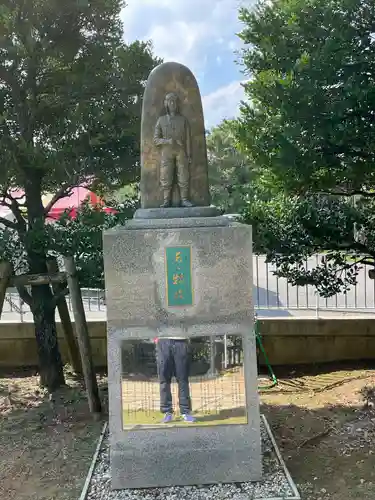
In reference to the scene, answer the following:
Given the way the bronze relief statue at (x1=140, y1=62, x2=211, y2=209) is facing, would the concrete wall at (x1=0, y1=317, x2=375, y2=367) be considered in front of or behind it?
behind

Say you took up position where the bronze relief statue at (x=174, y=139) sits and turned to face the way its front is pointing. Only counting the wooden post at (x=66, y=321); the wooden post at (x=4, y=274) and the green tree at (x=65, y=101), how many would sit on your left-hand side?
0

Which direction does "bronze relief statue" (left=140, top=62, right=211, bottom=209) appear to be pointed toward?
toward the camera

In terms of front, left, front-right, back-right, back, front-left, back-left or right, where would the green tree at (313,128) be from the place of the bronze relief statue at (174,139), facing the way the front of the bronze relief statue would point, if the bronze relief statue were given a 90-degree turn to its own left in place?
front-left

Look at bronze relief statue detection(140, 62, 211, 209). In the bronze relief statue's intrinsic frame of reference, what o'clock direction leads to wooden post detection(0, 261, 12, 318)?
The wooden post is roughly at 4 o'clock from the bronze relief statue.

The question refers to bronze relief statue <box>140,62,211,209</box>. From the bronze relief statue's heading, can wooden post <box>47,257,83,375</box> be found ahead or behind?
behind
